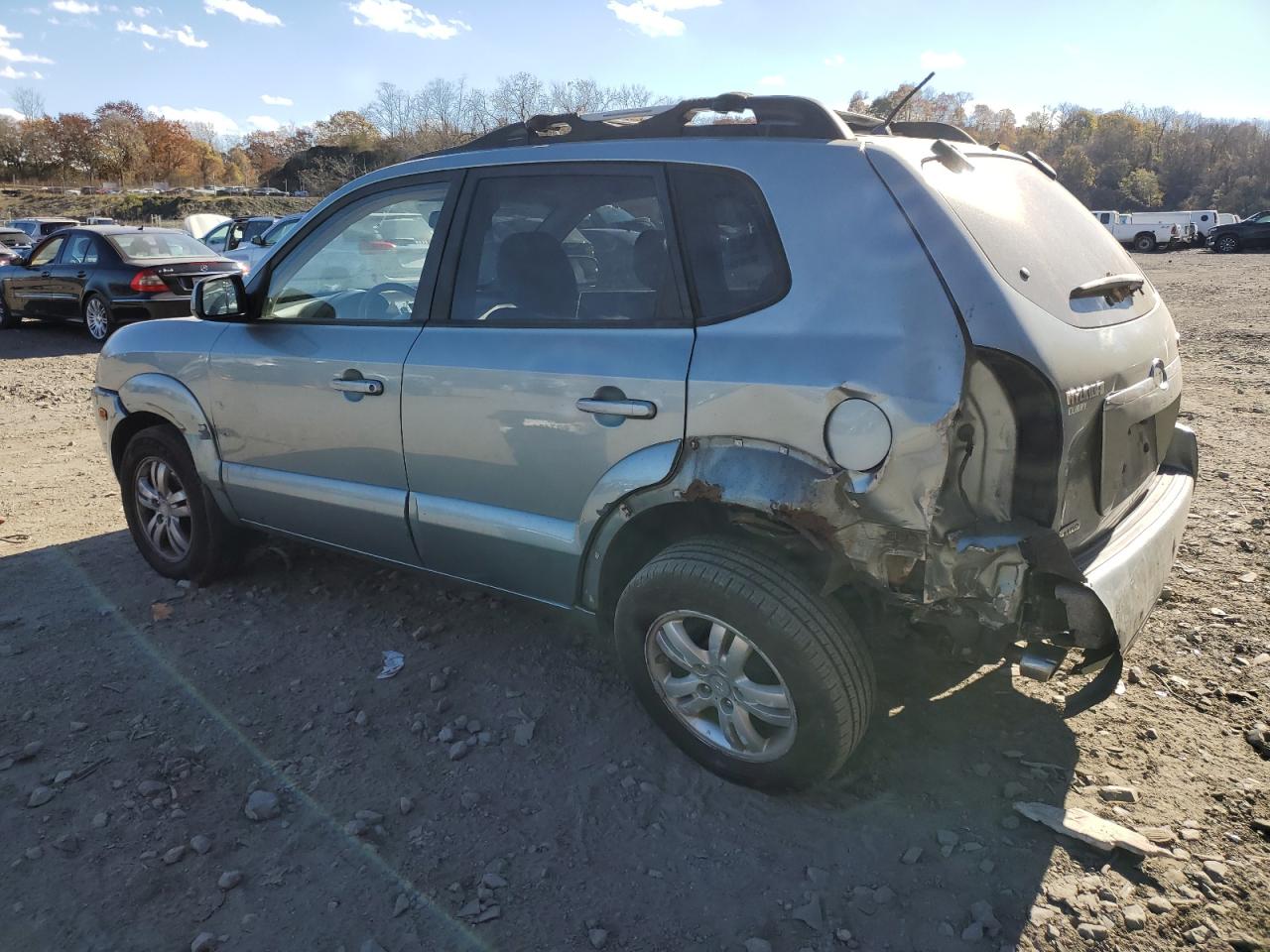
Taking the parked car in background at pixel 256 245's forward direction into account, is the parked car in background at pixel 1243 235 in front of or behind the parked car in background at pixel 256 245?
behind

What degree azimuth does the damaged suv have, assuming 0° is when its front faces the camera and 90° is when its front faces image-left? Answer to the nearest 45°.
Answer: approximately 135°

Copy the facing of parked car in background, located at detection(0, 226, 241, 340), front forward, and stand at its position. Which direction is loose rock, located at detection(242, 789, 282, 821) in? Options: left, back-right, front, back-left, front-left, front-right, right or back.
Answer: back-left

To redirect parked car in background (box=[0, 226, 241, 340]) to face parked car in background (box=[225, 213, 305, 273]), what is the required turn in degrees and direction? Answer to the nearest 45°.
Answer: approximately 90° to its right

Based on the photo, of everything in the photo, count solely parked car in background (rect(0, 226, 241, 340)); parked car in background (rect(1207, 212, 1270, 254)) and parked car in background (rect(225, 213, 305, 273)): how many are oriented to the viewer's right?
0

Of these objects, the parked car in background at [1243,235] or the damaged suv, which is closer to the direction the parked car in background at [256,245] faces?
the damaged suv

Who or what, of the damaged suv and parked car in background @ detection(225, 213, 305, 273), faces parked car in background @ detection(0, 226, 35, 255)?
the damaged suv

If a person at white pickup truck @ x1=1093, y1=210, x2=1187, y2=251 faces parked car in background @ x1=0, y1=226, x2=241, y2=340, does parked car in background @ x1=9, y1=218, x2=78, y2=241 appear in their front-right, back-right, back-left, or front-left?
front-right

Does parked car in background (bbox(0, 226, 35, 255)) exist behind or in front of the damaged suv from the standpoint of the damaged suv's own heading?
in front

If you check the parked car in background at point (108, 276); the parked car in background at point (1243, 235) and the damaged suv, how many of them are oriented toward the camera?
0

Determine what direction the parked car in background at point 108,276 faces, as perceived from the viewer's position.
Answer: facing away from the viewer and to the left of the viewer

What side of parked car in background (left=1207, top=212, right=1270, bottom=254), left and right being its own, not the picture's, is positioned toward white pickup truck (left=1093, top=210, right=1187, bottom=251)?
front

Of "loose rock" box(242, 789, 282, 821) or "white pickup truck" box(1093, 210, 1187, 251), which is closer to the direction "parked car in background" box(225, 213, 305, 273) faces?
the loose rock

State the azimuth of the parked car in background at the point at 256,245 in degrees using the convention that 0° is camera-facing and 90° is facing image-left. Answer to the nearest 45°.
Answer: approximately 45°

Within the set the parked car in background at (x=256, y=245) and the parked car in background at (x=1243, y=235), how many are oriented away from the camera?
0

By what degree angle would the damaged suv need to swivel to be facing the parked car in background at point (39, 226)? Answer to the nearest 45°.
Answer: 0° — it already faces it

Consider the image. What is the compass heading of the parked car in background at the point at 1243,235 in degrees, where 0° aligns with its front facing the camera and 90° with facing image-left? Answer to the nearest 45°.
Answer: approximately 90°
